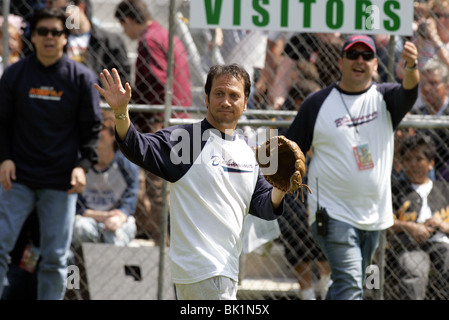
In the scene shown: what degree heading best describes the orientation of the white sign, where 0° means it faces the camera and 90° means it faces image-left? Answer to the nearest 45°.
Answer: approximately 0°
